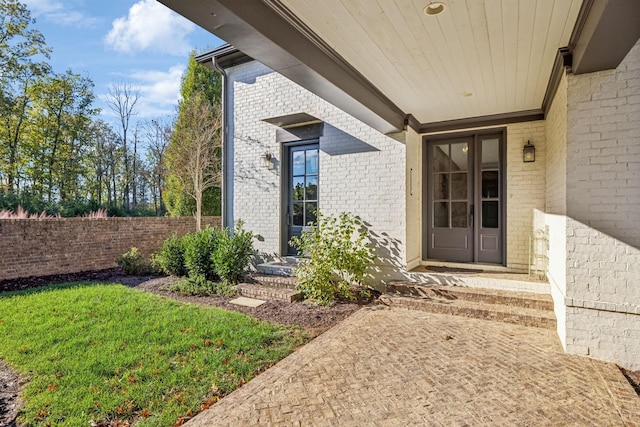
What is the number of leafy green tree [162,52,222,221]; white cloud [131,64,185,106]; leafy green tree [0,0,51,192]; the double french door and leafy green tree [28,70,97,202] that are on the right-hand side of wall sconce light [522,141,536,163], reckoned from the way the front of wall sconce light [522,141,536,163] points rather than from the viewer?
5

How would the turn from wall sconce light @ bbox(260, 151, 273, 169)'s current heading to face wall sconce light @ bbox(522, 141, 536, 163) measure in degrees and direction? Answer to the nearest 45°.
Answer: approximately 90° to its left

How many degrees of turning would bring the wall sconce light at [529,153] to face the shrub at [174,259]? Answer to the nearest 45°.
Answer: approximately 90° to its right

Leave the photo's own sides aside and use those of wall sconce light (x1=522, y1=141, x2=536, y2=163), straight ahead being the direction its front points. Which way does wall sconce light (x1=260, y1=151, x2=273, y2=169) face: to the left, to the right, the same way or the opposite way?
the same way

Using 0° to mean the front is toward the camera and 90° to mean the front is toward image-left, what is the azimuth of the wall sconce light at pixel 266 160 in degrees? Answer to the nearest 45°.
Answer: approximately 45°

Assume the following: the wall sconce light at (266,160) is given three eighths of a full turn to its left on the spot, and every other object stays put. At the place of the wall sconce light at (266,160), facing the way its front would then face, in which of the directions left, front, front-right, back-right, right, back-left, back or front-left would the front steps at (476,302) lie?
front-right

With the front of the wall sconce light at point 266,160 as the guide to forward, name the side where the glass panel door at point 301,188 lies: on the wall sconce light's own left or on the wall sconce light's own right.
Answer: on the wall sconce light's own left

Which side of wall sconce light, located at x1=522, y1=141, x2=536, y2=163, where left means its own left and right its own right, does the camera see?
front

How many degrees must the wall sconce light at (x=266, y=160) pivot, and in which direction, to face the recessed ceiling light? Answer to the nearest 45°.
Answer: approximately 45° to its left

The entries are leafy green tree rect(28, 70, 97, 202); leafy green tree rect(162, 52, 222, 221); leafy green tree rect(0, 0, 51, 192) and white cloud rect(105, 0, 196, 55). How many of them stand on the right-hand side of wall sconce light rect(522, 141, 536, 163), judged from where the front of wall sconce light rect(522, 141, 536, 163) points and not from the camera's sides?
4

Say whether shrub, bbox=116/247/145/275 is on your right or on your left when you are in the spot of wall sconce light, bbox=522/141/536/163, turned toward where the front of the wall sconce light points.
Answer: on your right

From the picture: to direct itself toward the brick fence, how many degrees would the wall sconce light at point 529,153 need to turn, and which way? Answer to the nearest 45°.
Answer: approximately 90° to its right

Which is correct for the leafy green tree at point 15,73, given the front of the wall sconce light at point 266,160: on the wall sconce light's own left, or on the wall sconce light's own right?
on the wall sconce light's own right

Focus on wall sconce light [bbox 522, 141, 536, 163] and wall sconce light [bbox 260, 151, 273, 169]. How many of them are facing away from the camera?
0
